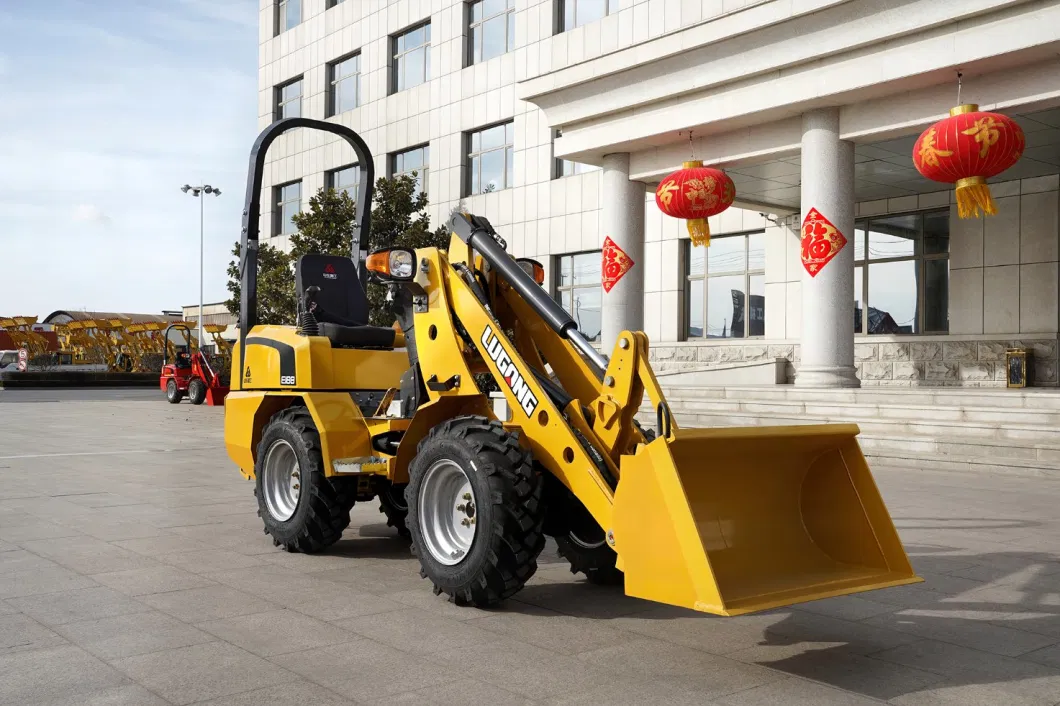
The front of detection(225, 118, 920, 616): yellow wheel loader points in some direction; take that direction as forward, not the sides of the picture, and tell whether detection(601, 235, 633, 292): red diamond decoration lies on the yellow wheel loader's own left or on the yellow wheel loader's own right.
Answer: on the yellow wheel loader's own left

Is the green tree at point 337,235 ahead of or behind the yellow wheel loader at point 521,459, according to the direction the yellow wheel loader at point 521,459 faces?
behind

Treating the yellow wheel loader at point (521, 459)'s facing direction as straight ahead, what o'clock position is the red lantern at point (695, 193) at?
The red lantern is roughly at 8 o'clock from the yellow wheel loader.

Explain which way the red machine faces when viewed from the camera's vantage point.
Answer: facing the viewer and to the right of the viewer

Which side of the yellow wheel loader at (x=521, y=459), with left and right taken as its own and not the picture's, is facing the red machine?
back

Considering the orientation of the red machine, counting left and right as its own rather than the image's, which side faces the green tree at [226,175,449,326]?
front

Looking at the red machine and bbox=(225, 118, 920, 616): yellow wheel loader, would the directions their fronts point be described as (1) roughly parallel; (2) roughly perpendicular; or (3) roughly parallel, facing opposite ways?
roughly parallel

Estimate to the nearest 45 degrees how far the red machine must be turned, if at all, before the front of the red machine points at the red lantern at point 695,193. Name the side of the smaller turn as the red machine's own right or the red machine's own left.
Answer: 0° — it already faces it

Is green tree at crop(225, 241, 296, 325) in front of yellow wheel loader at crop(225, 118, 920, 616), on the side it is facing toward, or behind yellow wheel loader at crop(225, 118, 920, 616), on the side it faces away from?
behind

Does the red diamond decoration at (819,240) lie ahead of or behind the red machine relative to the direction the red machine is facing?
ahead

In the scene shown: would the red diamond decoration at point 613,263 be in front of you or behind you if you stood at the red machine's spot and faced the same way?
in front

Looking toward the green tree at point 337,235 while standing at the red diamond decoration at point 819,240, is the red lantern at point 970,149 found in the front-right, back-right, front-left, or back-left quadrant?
back-left

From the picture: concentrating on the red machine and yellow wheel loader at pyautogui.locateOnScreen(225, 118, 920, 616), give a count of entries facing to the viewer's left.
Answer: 0

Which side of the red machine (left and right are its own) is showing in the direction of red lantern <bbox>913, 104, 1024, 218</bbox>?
front
